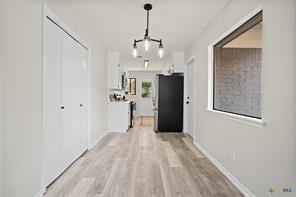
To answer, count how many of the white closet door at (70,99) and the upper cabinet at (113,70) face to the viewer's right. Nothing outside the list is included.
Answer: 2

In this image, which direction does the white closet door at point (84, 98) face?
to the viewer's right

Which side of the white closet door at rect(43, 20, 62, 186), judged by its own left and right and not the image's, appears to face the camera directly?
right

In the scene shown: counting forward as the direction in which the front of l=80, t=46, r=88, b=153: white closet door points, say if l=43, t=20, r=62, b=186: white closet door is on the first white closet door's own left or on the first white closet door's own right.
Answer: on the first white closet door's own right

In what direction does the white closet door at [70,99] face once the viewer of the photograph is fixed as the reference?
facing to the right of the viewer

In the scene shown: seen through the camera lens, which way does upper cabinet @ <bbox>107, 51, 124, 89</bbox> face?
facing to the right of the viewer

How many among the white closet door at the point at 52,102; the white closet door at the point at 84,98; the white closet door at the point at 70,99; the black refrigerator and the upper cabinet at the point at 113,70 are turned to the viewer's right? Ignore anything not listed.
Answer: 4
